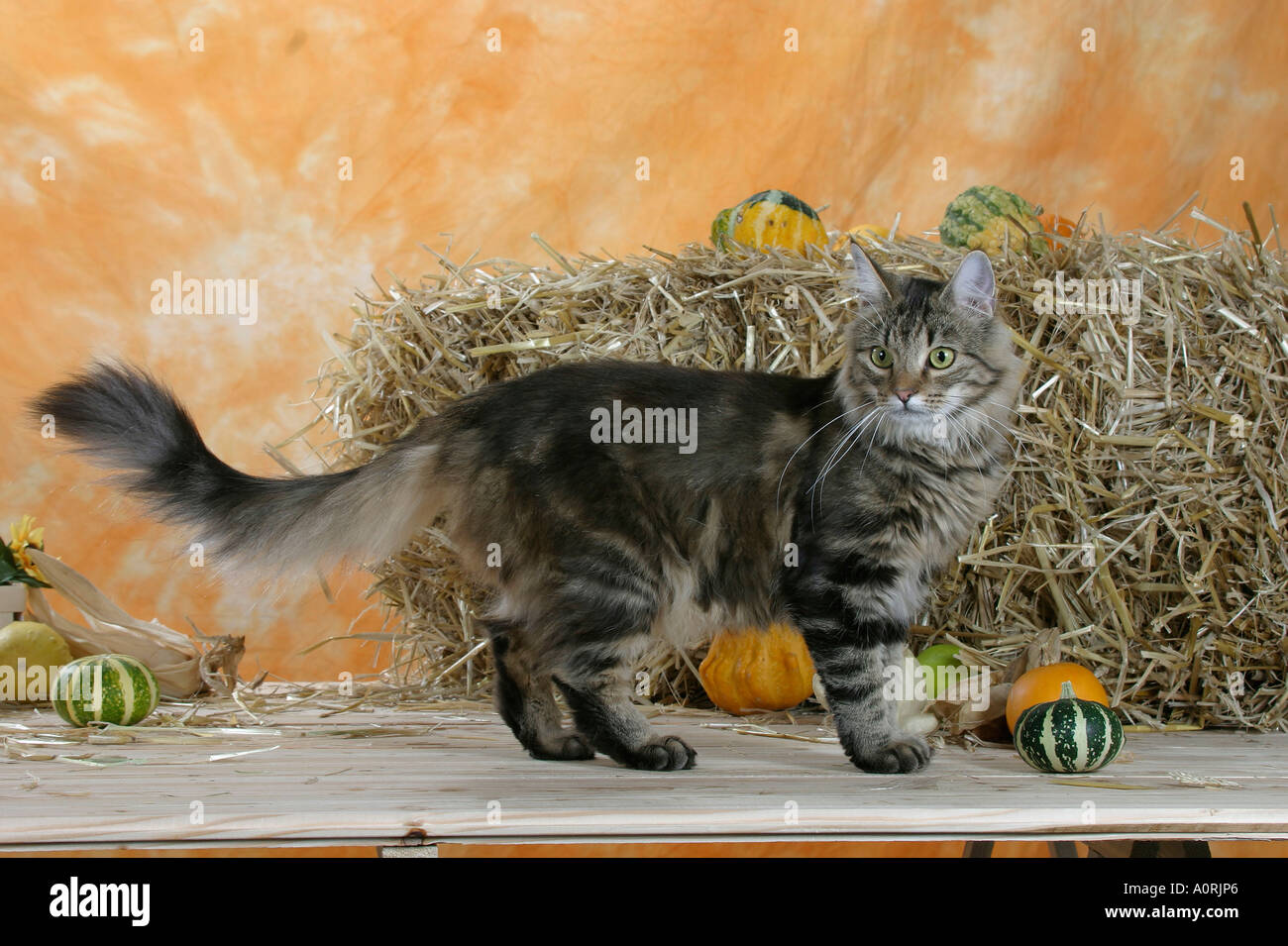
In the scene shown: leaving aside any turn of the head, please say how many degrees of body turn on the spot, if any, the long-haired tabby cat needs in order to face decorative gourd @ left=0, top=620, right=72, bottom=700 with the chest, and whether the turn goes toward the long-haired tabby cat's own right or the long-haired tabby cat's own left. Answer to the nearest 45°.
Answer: approximately 135° to the long-haired tabby cat's own left

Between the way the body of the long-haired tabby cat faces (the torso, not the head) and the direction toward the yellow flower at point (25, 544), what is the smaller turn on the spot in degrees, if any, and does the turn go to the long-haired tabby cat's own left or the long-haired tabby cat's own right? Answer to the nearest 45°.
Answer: approximately 135° to the long-haired tabby cat's own left

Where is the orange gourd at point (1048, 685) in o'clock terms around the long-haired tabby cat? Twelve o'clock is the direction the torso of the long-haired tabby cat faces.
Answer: The orange gourd is roughly at 12 o'clock from the long-haired tabby cat.

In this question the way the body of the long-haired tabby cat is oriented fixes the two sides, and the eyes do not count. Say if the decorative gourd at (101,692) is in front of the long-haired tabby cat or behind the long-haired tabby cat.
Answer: behind

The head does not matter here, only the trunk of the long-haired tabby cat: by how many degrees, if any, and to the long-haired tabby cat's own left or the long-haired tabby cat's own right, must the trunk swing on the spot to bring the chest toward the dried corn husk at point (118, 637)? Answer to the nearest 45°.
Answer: approximately 135° to the long-haired tabby cat's own left

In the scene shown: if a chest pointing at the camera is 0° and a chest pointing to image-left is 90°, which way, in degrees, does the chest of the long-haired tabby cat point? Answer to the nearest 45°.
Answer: approximately 270°

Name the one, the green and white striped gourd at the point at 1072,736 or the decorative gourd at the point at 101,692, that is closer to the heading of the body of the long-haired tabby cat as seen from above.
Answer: the green and white striped gourd
